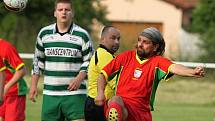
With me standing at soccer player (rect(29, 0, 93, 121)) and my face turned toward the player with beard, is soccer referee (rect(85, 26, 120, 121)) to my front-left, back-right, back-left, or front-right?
front-left

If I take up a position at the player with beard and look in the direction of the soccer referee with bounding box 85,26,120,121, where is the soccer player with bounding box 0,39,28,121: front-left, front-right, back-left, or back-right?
front-left

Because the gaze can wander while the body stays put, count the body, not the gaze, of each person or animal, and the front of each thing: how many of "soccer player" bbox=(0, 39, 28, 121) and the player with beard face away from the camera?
0

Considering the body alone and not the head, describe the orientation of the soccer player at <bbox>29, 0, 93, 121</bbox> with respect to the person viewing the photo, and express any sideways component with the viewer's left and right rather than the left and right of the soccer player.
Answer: facing the viewer

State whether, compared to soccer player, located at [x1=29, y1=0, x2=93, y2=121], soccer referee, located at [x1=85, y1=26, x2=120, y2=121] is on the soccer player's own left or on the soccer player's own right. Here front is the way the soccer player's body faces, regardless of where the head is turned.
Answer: on the soccer player's own left

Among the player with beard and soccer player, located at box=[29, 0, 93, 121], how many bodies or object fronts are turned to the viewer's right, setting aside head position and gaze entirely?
0

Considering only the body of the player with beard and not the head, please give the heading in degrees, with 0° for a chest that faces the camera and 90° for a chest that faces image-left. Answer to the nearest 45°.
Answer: approximately 45°

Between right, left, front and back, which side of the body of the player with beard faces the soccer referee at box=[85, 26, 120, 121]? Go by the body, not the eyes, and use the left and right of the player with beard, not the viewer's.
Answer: right
